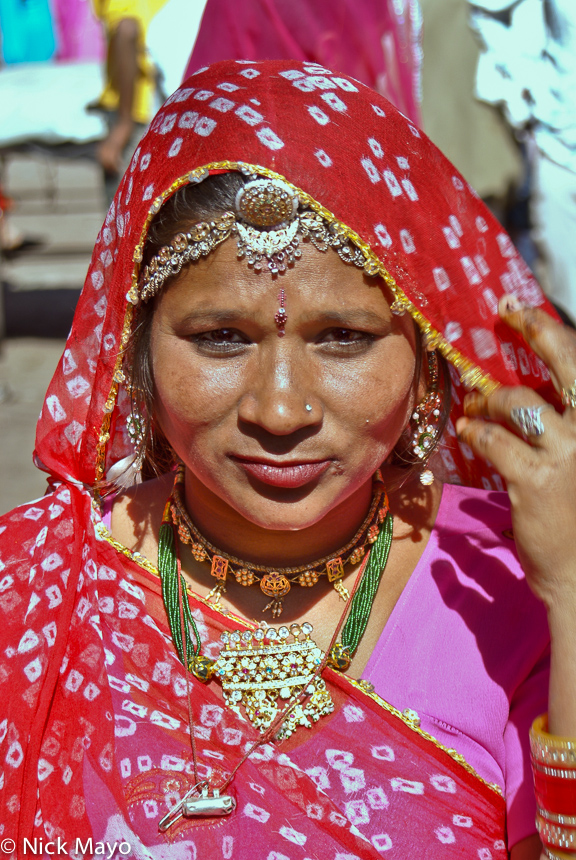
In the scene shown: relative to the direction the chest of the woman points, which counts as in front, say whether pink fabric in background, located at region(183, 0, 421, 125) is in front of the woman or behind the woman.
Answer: behind

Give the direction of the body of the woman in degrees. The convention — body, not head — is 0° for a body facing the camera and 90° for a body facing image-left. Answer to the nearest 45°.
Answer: approximately 0°

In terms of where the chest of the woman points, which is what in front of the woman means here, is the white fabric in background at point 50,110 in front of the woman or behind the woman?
behind

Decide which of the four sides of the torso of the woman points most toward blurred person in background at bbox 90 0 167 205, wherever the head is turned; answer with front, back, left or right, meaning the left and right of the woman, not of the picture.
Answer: back
